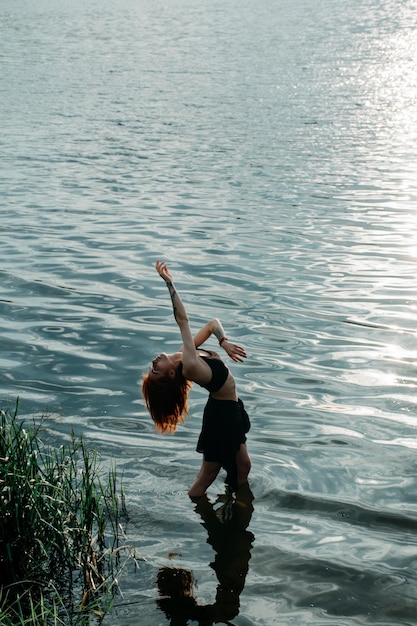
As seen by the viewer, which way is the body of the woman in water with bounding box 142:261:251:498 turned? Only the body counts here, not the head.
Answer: to the viewer's right

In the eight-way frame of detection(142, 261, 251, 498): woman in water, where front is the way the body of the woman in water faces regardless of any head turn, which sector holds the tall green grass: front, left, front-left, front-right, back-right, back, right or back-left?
back-right
